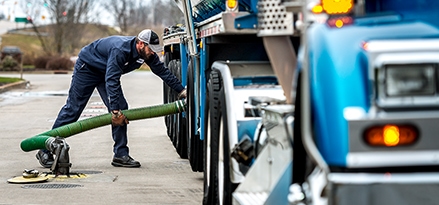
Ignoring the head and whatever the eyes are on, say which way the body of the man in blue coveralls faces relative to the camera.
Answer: to the viewer's right

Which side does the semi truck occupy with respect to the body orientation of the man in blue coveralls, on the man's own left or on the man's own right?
on the man's own right
